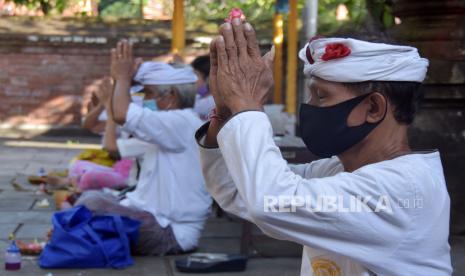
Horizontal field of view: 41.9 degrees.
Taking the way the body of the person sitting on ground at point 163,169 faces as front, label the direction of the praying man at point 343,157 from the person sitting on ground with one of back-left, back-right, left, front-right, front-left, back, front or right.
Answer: left

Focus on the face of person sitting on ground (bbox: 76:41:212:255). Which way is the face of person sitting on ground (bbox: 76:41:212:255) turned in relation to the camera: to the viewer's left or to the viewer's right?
to the viewer's left

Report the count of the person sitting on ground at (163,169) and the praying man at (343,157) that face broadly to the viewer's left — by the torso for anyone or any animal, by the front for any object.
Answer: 2

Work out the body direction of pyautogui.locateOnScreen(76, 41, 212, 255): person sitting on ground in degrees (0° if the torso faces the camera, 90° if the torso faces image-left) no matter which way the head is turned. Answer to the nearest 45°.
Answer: approximately 90°

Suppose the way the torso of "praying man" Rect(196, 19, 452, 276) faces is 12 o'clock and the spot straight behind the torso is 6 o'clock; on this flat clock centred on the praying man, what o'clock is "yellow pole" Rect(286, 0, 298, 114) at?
The yellow pole is roughly at 3 o'clock from the praying man.

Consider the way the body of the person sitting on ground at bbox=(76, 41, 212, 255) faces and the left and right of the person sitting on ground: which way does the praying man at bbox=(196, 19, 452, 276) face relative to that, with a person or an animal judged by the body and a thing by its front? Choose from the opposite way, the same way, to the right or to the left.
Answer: the same way

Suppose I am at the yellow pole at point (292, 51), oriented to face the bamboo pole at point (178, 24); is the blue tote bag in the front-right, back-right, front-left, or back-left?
front-left

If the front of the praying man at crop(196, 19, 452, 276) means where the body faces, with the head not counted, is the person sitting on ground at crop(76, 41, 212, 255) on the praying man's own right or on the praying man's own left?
on the praying man's own right

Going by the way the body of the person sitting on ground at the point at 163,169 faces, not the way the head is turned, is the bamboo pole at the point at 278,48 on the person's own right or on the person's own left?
on the person's own right

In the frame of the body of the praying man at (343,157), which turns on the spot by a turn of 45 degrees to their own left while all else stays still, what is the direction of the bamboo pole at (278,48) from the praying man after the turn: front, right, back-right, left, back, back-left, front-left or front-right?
back-right

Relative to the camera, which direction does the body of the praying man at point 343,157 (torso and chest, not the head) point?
to the viewer's left

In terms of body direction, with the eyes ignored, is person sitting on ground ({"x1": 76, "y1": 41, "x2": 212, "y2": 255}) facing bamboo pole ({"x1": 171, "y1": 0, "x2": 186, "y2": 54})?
no
